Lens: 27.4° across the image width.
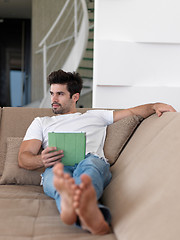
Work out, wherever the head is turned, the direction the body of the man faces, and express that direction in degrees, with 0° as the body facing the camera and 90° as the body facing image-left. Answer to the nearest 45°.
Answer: approximately 0°

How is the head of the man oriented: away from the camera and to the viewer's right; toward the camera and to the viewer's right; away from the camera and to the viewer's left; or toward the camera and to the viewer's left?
toward the camera and to the viewer's left

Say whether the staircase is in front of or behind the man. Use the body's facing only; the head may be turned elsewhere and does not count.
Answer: behind
